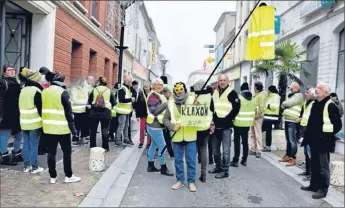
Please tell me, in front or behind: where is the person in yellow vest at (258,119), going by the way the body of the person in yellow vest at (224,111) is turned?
behind

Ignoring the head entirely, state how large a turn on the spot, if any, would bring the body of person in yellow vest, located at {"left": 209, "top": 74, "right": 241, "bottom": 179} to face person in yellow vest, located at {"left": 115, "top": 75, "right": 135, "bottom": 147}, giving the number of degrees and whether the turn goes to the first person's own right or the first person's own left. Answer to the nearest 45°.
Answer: approximately 90° to the first person's own right

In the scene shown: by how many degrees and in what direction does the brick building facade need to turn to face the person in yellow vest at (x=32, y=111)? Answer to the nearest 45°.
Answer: approximately 45° to its right

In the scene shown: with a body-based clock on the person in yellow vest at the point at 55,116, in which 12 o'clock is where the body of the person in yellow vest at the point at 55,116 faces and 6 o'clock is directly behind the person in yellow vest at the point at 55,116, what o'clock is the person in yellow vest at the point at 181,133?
the person in yellow vest at the point at 181,133 is roughly at 2 o'clock from the person in yellow vest at the point at 55,116.

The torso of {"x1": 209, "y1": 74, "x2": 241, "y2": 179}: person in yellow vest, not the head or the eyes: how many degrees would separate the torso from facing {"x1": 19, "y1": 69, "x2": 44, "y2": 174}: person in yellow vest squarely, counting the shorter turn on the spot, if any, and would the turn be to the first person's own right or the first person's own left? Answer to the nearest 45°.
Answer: approximately 45° to the first person's own right

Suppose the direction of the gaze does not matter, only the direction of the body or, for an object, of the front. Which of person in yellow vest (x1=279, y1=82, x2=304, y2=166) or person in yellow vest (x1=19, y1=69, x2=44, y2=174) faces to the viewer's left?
person in yellow vest (x1=279, y1=82, x2=304, y2=166)

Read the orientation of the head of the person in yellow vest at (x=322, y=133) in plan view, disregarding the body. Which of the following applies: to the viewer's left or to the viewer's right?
to the viewer's left

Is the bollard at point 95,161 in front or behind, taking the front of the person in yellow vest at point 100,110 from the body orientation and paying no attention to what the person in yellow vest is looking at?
behind

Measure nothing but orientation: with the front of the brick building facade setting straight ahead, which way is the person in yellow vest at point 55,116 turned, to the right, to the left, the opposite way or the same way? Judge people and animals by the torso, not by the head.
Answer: to the left
